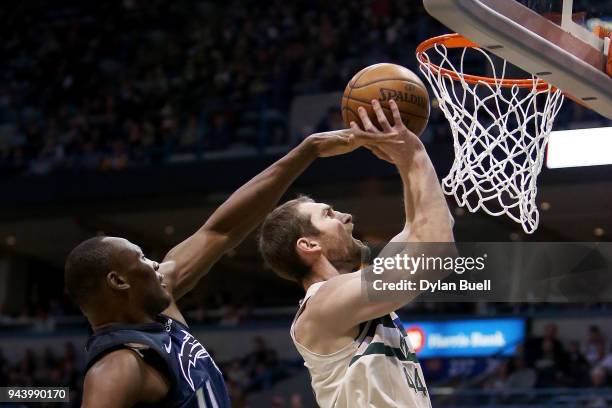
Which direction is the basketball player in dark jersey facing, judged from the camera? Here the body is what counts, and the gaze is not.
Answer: to the viewer's right

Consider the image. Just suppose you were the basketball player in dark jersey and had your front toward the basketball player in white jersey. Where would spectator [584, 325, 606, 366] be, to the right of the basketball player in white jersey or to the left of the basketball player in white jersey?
left

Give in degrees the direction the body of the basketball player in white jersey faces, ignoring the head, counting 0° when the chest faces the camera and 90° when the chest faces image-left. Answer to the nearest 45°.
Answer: approximately 270°

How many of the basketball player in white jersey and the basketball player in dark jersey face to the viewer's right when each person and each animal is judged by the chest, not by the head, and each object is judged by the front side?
2

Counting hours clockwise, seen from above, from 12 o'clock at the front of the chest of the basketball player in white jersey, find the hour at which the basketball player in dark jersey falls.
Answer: The basketball player in dark jersey is roughly at 5 o'clock from the basketball player in white jersey.

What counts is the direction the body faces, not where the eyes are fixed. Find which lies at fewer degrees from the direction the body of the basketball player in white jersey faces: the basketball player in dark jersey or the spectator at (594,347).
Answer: the spectator

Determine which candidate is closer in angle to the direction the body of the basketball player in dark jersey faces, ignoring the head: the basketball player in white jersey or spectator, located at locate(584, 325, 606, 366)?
the basketball player in white jersey

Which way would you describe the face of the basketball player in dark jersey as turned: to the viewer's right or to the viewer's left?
to the viewer's right

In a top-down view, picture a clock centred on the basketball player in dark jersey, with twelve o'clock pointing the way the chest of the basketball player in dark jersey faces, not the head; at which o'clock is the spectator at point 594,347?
The spectator is roughly at 10 o'clock from the basketball player in dark jersey.

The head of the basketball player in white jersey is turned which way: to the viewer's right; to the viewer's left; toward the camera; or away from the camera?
to the viewer's right

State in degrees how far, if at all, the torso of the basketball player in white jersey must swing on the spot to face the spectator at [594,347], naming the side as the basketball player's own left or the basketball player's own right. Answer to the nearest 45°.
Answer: approximately 90° to the basketball player's own left
